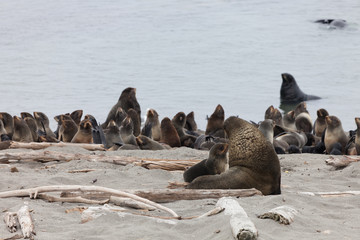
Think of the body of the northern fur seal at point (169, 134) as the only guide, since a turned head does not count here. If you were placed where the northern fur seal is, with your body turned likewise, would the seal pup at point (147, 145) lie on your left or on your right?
on your left

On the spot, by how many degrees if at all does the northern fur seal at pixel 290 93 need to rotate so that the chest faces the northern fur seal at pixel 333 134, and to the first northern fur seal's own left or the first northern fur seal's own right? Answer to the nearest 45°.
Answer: approximately 90° to the first northern fur seal's own left

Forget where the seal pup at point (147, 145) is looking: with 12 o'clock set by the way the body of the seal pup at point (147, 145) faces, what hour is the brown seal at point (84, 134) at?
the brown seal at point (84, 134) is roughly at 1 o'clock from the seal pup at point (147, 145).

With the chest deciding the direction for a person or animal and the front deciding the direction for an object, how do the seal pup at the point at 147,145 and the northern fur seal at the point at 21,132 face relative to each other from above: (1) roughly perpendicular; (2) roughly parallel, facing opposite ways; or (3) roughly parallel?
roughly parallel

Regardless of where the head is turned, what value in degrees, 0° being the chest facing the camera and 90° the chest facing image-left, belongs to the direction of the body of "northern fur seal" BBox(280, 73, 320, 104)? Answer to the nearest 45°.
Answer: approximately 90°

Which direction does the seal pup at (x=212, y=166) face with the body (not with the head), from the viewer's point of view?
to the viewer's right

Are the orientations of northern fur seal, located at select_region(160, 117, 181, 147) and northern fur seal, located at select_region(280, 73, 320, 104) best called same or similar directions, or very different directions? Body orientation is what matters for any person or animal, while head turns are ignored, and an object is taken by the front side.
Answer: same or similar directions

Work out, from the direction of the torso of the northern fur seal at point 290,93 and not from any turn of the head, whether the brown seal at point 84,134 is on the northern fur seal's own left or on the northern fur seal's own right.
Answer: on the northern fur seal's own left

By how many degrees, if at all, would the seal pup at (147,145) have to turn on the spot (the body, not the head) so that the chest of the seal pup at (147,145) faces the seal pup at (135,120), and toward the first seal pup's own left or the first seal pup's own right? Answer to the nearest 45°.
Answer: approximately 90° to the first seal pup's own right

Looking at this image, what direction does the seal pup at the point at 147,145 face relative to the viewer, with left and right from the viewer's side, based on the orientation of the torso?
facing to the left of the viewer

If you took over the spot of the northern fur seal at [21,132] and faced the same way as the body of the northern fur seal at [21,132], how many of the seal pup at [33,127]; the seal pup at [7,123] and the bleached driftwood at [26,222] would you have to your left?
1
